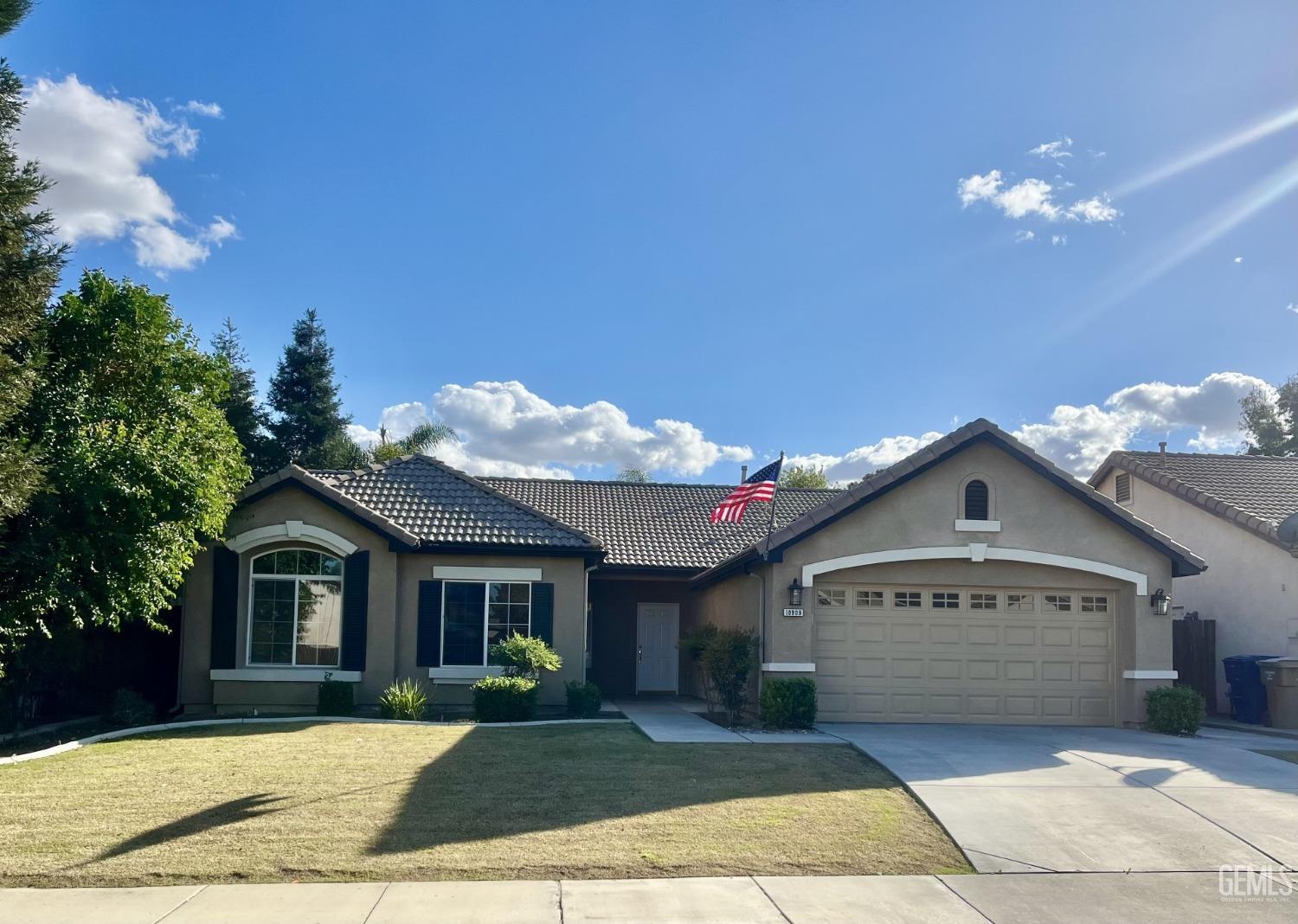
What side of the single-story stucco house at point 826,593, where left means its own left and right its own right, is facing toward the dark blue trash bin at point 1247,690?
left

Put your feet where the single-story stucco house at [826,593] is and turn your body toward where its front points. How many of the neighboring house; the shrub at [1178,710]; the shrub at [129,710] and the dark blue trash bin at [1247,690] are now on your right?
1

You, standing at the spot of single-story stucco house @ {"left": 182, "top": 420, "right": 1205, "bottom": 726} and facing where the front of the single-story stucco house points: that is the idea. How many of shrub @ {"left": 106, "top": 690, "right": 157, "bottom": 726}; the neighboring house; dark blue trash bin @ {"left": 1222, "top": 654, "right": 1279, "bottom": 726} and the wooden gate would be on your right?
1

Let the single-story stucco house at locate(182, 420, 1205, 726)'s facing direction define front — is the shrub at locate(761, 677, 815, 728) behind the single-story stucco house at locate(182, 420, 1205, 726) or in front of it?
in front

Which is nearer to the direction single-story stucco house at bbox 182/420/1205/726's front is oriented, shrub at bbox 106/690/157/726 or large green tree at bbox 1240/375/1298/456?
the shrub

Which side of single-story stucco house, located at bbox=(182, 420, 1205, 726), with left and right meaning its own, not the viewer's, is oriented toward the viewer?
front

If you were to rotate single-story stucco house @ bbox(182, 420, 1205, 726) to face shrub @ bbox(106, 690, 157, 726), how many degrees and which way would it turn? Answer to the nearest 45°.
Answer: approximately 90° to its right
